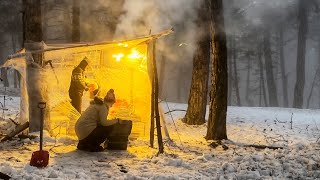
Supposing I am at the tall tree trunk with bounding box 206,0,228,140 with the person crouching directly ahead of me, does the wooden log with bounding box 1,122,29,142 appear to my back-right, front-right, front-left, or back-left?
front-right

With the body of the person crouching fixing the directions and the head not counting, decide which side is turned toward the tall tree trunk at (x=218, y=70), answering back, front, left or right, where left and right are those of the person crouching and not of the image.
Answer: front

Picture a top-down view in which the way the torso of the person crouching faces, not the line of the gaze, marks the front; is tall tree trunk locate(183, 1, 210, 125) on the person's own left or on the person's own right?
on the person's own left

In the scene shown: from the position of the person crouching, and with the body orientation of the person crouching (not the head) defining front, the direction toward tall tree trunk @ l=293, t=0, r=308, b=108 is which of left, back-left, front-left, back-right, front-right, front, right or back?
front-left

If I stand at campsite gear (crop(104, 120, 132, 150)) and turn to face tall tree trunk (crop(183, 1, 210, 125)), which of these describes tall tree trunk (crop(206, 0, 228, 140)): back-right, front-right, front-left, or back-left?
front-right

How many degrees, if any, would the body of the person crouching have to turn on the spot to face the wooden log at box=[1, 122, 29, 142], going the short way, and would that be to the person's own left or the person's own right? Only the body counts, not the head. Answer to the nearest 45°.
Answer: approximately 135° to the person's own left

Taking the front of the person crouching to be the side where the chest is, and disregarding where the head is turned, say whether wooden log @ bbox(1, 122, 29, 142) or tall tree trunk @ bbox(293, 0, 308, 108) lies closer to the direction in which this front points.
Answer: the tall tree trunk

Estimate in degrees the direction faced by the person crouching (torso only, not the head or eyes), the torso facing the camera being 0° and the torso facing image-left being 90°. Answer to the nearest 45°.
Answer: approximately 270°
